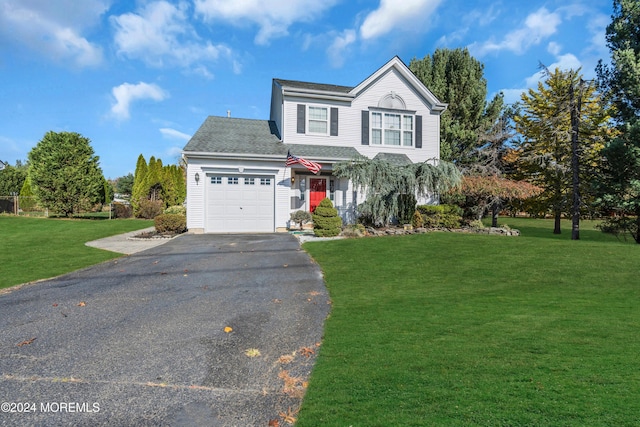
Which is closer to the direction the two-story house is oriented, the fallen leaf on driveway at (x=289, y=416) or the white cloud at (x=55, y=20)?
the fallen leaf on driveway

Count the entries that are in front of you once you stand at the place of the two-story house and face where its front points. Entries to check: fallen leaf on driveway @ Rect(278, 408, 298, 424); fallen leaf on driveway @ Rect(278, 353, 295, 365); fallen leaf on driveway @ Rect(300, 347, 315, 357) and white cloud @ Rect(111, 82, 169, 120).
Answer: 3

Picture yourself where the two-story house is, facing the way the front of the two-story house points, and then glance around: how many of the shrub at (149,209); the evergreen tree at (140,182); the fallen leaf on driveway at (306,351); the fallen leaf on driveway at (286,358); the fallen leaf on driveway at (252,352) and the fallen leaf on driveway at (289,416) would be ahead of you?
4

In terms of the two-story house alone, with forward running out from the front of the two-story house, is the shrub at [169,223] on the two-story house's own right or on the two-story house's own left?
on the two-story house's own right

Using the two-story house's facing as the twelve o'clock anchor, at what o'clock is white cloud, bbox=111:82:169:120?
The white cloud is roughly at 4 o'clock from the two-story house.

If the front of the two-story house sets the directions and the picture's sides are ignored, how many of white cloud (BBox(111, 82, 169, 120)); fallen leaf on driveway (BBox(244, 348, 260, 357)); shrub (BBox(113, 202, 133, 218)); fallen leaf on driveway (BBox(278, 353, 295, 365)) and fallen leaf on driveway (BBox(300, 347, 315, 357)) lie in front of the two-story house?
3

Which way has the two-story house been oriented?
toward the camera

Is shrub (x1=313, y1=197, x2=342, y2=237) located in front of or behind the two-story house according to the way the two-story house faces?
in front

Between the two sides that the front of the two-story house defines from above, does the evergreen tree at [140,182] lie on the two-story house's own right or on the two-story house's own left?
on the two-story house's own right

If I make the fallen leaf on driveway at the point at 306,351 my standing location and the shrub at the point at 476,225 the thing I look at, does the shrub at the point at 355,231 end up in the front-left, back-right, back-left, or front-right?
front-left

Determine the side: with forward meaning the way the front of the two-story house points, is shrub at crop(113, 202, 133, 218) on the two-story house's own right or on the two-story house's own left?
on the two-story house's own right

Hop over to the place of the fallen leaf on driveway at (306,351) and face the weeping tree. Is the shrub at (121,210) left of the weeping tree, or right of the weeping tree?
left

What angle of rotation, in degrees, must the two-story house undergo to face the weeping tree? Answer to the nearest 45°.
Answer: approximately 45° to its left

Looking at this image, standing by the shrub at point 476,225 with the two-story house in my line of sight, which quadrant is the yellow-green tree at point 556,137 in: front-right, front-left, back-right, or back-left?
back-right

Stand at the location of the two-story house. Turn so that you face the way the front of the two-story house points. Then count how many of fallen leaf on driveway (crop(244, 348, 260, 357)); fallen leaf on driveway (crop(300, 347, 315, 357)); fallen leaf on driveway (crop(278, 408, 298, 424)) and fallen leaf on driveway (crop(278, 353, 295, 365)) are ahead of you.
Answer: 4

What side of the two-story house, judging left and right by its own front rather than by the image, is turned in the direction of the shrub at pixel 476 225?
left

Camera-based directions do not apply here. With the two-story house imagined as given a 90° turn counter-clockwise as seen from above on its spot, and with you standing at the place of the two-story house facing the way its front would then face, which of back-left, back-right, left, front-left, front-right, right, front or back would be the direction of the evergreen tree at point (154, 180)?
back-left

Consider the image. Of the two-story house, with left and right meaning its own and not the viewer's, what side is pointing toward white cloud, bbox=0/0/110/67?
back

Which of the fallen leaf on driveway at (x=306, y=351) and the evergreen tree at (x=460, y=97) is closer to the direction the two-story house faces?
the fallen leaf on driveway
